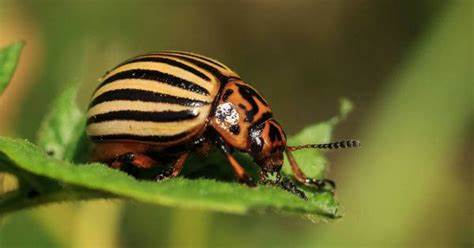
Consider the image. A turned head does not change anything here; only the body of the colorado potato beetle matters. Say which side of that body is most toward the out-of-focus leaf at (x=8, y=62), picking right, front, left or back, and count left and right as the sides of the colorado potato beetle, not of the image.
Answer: back

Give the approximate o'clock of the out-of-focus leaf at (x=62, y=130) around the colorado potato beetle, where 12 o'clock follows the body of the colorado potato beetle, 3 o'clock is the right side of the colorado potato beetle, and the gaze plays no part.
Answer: The out-of-focus leaf is roughly at 7 o'clock from the colorado potato beetle.

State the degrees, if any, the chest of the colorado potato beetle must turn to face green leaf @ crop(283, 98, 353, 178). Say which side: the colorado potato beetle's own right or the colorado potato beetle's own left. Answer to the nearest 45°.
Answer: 0° — it already faces it

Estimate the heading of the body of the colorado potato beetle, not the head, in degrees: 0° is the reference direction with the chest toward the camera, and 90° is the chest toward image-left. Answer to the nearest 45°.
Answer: approximately 270°

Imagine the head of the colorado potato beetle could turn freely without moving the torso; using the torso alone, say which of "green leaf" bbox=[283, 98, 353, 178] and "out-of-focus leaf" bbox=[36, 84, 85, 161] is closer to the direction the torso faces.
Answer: the green leaf
